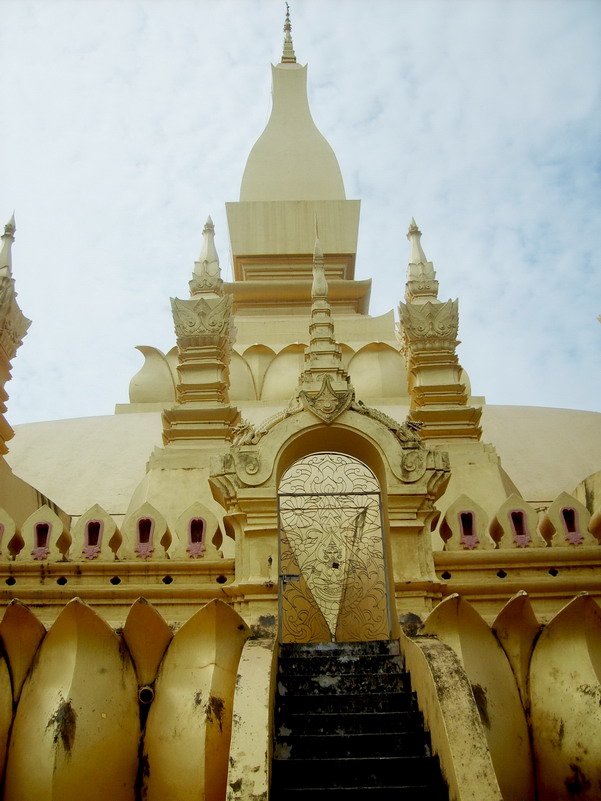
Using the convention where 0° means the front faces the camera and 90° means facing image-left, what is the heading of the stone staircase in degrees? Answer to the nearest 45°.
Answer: approximately 0°
